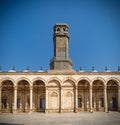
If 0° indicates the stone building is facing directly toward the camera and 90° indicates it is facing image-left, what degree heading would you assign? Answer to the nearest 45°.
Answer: approximately 0°
